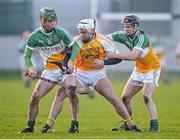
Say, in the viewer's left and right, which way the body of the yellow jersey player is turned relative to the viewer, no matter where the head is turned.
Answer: facing the viewer

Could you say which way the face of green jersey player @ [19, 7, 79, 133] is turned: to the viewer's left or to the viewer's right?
to the viewer's right

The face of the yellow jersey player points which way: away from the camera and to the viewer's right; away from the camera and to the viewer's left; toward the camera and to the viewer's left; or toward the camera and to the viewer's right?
toward the camera and to the viewer's left

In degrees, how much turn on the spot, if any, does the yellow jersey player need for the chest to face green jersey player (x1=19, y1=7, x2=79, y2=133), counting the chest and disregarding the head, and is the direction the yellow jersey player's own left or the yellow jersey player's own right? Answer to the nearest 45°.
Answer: approximately 90° to the yellow jersey player's own right

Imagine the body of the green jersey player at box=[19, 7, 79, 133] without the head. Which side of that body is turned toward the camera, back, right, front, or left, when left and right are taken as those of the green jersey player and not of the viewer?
front
